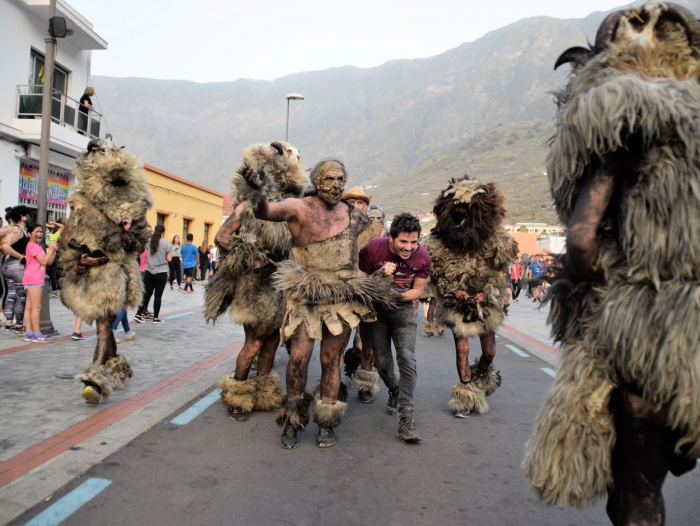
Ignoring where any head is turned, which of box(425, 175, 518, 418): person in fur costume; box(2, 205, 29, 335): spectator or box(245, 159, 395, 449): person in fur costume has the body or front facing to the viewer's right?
the spectator

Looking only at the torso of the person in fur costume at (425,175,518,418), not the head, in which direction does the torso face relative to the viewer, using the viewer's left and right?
facing the viewer

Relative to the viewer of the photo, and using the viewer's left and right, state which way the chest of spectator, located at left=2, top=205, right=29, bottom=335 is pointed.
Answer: facing to the right of the viewer

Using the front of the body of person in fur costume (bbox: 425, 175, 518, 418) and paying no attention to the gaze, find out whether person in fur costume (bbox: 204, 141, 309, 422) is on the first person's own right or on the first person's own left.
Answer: on the first person's own right

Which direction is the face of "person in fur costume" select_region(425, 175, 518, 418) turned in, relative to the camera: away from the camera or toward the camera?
toward the camera

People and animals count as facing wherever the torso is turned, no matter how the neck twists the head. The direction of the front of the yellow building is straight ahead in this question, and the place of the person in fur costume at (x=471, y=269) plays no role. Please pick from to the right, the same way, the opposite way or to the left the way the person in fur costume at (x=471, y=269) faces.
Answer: to the right

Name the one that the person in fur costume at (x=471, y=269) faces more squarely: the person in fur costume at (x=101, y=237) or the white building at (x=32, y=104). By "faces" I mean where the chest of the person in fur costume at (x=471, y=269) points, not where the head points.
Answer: the person in fur costume
